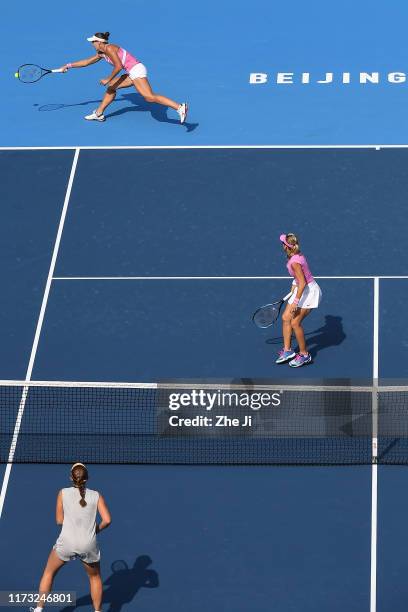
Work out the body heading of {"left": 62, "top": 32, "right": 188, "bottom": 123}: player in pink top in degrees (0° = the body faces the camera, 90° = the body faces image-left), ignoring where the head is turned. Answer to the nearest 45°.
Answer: approximately 90°
